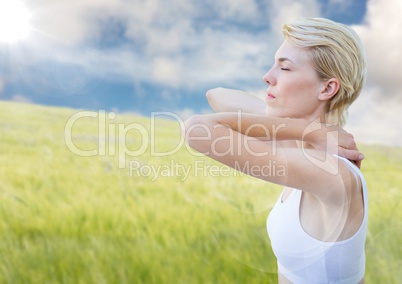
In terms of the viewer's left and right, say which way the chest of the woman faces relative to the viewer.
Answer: facing to the left of the viewer

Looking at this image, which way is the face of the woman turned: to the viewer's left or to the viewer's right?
to the viewer's left
